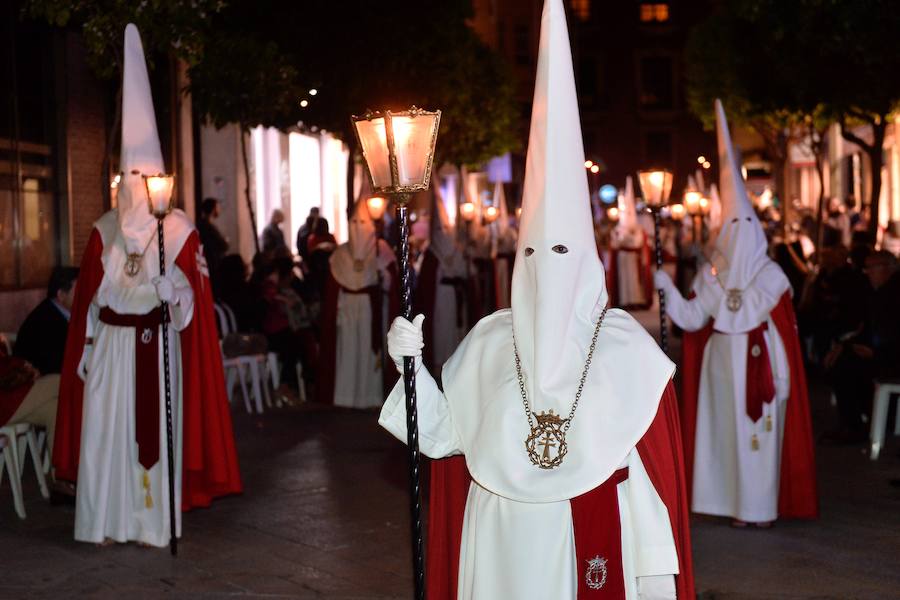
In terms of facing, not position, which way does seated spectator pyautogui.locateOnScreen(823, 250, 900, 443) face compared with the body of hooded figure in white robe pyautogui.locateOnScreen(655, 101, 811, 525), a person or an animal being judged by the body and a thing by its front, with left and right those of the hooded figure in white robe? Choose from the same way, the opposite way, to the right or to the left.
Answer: to the right

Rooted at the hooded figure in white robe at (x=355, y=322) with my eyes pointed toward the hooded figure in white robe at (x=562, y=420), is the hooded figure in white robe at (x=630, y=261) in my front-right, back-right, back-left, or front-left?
back-left

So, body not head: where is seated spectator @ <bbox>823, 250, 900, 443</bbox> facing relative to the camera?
to the viewer's left

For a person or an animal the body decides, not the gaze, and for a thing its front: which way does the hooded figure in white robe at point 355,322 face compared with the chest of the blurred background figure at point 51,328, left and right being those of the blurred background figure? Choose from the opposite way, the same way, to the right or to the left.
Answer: to the right

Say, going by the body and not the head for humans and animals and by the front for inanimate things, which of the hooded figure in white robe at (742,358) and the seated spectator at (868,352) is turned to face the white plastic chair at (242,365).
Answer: the seated spectator

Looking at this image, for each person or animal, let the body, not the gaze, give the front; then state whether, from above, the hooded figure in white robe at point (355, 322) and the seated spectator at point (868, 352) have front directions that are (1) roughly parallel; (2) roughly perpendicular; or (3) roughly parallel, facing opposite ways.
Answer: roughly perpendicular

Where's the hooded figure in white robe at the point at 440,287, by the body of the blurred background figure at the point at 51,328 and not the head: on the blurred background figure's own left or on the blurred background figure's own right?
on the blurred background figure's own left

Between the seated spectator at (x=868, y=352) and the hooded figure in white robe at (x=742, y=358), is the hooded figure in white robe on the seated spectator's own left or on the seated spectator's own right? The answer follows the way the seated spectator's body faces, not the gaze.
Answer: on the seated spectator's own left

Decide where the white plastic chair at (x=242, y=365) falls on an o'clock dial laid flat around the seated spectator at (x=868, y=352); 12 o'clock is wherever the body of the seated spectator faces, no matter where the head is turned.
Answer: The white plastic chair is roughly at 12 o'clock from the seated spectator.

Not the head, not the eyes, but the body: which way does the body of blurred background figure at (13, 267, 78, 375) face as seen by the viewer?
to the viewer's right

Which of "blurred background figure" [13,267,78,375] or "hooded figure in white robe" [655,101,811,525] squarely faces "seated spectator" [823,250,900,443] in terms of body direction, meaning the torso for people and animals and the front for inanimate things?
the blurred background figure
